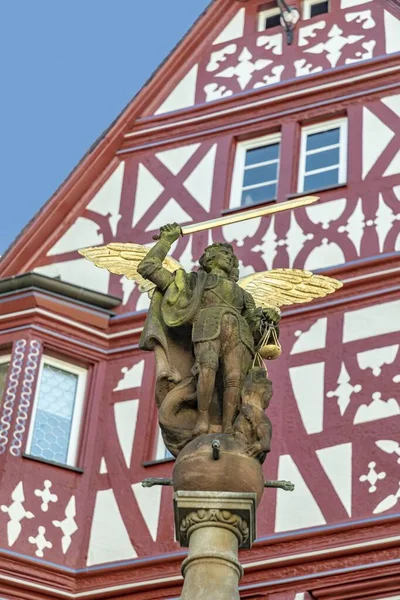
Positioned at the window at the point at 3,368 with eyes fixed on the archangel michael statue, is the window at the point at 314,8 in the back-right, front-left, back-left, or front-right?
front-left

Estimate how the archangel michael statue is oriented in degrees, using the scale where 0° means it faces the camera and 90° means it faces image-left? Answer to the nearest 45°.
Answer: approximately 0°

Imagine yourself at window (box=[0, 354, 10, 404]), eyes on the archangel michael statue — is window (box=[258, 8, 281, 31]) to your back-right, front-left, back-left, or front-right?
front-left
